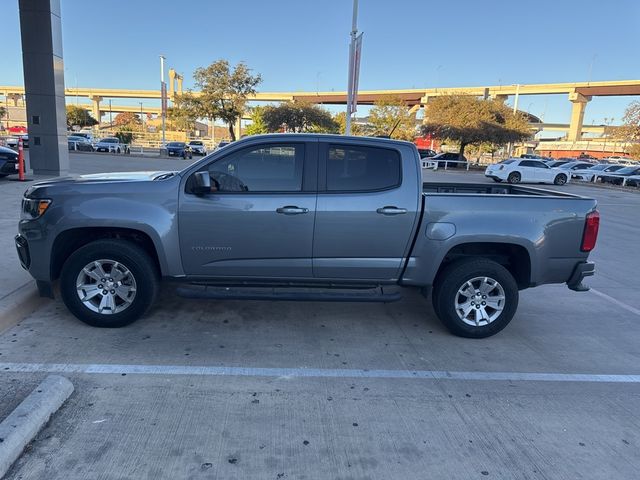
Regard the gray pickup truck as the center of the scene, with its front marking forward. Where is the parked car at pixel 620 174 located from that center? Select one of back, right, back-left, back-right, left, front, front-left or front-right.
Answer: back-right

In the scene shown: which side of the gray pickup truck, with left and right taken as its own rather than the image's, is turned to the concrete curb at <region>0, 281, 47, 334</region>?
front

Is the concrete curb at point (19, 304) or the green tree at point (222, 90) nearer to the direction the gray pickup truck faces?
the concrete curb

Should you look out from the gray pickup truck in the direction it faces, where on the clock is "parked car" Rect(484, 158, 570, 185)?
The parked car is roughly at 4 o'clock from the gray pickup truck.

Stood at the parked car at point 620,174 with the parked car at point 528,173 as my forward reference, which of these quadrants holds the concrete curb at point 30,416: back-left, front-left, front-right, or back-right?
front-left

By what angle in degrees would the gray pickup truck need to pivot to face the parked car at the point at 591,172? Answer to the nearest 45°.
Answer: approximately 135° to its right

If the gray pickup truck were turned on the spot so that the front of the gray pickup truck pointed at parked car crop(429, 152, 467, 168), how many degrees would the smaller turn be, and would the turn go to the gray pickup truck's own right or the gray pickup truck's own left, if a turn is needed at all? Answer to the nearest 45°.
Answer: approximately 90° to the gray pickup truck's own right

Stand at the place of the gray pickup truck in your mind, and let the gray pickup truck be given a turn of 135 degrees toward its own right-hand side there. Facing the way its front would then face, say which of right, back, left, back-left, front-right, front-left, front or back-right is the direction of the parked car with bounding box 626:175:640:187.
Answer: front

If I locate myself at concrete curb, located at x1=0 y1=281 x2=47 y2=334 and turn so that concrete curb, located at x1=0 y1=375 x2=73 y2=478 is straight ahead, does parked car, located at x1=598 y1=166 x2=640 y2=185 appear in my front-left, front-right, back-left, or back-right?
back-left

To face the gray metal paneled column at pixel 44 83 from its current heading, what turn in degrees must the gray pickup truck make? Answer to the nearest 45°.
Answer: approximately 45° to its right

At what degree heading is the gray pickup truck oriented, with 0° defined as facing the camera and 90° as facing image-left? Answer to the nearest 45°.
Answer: approximately 90°

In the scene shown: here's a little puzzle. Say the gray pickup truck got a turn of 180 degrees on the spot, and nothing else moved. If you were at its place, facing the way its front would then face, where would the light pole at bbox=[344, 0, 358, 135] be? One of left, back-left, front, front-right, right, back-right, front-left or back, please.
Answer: left

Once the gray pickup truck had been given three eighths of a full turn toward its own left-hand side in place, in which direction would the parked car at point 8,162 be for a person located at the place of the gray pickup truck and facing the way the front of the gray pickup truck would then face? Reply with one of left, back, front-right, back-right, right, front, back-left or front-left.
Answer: back

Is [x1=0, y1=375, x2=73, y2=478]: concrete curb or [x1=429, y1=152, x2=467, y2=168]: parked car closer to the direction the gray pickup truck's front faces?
the concrete curb
